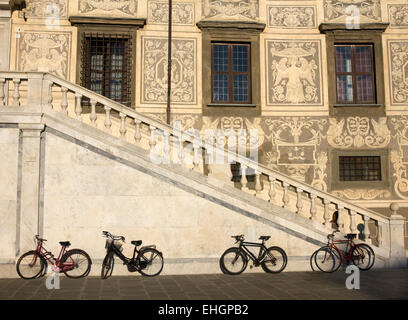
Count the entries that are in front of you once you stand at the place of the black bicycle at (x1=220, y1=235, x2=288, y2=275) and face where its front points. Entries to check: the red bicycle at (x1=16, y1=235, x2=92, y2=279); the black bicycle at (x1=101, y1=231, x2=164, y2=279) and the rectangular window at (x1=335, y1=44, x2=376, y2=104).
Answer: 2

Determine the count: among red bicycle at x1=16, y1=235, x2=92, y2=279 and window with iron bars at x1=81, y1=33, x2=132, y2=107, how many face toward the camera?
1

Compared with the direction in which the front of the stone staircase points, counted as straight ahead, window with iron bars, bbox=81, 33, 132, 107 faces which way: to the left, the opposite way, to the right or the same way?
to the right

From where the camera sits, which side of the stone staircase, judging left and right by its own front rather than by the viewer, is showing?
right

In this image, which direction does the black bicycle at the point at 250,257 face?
to the viewer's left

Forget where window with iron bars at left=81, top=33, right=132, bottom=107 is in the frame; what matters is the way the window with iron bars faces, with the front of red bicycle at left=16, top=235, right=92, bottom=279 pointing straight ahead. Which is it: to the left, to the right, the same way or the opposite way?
to the left

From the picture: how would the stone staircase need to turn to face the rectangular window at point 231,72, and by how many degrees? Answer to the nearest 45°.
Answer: approximately 45° to its left

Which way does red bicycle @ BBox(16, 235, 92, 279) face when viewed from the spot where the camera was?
facing to the left of the viewer
